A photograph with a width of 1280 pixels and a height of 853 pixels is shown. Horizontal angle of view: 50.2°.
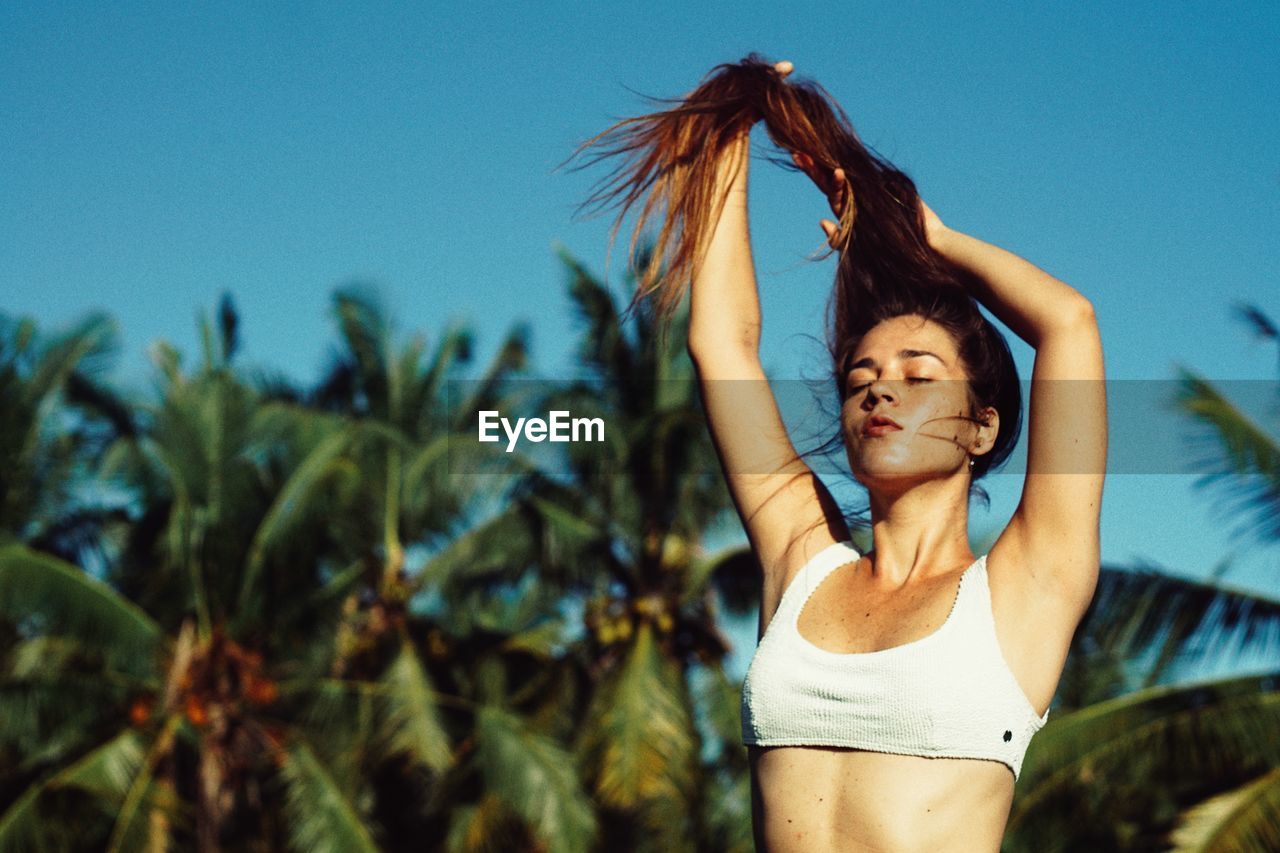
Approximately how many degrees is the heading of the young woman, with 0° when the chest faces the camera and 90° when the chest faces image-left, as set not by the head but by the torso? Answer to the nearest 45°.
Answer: approximately 45°

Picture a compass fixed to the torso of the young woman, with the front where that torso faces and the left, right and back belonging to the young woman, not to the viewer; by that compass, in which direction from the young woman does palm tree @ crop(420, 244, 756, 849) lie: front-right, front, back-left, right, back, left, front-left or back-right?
back-right

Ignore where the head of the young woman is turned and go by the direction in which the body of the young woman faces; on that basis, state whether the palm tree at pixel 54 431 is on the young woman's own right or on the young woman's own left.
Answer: on the young woman's own right

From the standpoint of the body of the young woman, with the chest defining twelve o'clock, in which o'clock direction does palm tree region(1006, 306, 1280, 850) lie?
The palm tree is roughly at 7 o'clock from the young woman.
